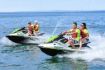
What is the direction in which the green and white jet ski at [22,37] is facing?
to the viewer's left

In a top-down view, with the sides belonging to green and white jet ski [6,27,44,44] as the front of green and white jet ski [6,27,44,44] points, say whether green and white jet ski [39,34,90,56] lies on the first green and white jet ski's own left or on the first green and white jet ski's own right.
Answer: on the first green and white jet ski's own left

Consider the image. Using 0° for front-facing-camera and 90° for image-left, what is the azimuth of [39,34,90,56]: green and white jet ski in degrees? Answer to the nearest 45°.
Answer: approximately 45°

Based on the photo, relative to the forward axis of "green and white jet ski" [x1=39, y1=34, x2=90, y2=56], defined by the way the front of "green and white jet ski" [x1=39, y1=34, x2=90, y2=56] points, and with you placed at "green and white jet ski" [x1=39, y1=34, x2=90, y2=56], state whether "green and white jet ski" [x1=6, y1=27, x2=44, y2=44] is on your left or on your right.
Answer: on your right
